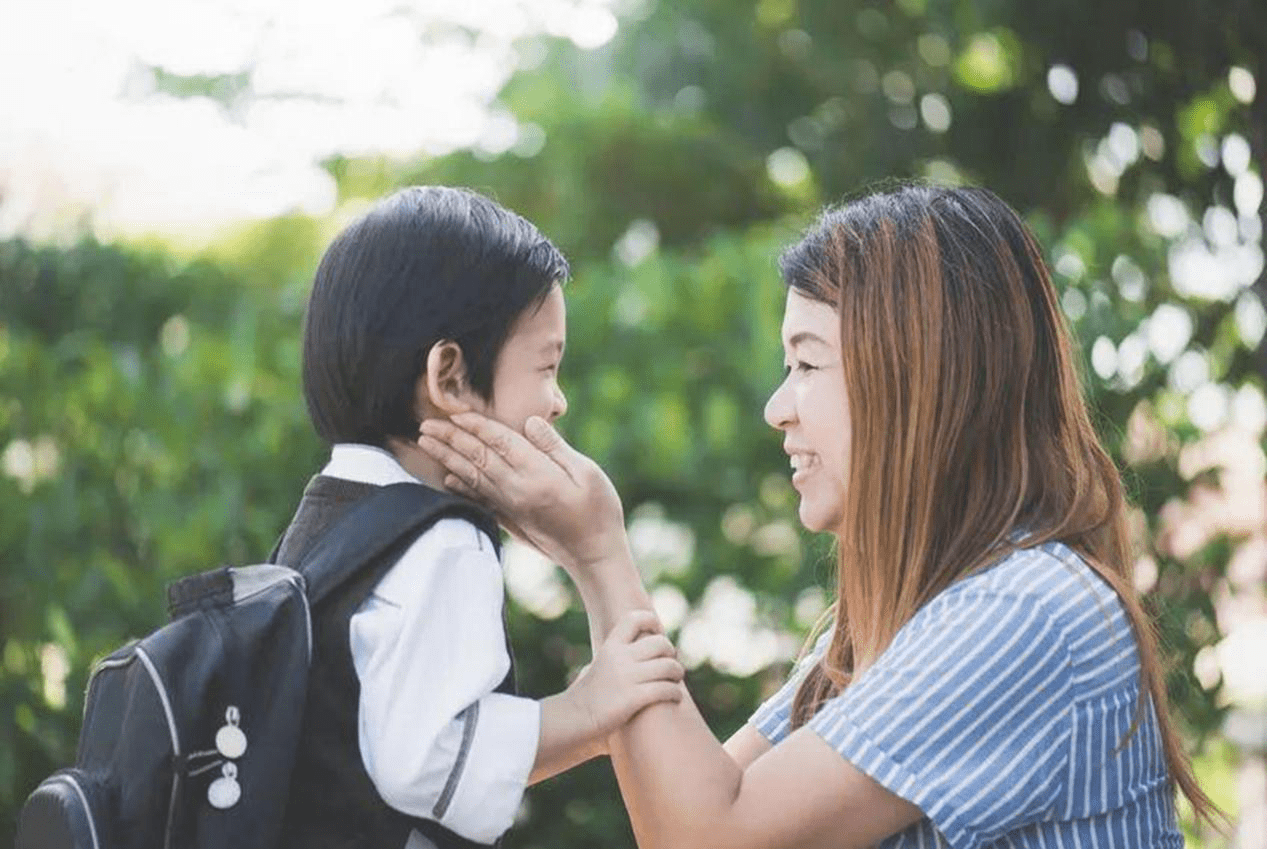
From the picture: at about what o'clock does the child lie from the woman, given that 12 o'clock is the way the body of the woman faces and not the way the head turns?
The child is roughly at 12 o'clock from the woman.

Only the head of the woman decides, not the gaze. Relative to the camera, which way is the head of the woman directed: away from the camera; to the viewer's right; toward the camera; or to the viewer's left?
to the viewer's left

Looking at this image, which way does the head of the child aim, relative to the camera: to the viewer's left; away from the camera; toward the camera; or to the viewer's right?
to the viewer's right

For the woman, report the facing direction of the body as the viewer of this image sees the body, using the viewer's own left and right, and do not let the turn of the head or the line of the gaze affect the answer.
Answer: facing to the left of the viewer
